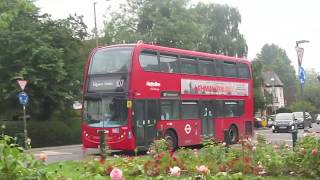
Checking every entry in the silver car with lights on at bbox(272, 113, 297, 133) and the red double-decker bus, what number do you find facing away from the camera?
0

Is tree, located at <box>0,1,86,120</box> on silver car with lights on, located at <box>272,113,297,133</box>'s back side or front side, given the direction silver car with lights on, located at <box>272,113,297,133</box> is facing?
on the front side

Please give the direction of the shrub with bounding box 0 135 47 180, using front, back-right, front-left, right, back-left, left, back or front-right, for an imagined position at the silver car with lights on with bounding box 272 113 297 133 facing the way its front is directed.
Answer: front

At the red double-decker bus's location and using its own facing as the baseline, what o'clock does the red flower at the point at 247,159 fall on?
The red flower is roughly at 10 o'clock from the red double-decker bus.

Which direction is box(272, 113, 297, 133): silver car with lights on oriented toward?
toward the camera

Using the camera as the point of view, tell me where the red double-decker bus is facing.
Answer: facing the viewer and to the left of the viewer

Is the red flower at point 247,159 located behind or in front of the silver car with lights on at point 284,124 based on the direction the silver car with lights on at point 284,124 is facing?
in front

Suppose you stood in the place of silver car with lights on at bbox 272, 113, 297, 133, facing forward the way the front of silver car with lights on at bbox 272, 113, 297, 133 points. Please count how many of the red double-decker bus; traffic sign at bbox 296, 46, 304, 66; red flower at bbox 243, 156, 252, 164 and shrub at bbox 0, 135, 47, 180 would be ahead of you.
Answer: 4

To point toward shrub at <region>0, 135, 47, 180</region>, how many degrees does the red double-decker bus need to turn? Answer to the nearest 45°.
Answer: approximately 45° to its left

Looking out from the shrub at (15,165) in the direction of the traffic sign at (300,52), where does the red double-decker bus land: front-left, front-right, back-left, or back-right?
front-left

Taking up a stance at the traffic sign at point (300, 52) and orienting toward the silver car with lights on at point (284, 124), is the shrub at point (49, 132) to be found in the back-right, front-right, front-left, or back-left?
front-left

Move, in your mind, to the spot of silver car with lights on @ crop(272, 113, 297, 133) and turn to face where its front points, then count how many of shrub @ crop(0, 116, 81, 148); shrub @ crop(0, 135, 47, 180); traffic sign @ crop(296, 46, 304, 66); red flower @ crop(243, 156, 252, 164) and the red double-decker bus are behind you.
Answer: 0

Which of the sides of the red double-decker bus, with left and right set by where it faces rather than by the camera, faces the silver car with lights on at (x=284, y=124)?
back
